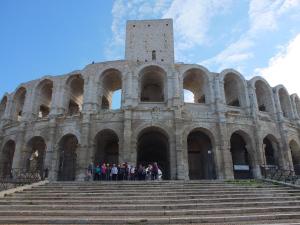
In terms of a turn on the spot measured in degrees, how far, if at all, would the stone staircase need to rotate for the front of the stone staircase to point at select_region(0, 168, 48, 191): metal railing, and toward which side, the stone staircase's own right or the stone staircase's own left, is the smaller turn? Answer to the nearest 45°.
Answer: approximately 135° to the stone staircase's own right

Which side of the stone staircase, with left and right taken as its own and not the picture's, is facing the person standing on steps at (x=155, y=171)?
back

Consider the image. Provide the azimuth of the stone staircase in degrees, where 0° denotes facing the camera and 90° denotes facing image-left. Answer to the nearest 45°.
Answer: approximately 0°

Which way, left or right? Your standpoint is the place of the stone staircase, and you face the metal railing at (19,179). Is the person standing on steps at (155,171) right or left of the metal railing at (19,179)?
right

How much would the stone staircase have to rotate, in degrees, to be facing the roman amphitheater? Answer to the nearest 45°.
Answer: approximately 180°
